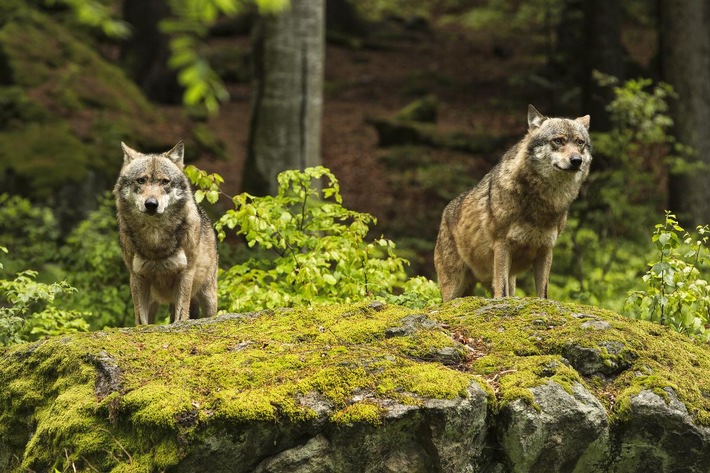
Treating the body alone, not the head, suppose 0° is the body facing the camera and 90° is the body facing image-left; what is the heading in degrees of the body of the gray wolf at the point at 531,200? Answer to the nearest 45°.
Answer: approximately 315°

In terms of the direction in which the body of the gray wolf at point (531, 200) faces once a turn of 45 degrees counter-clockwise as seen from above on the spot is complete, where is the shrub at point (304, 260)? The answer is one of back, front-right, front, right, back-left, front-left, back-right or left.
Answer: back

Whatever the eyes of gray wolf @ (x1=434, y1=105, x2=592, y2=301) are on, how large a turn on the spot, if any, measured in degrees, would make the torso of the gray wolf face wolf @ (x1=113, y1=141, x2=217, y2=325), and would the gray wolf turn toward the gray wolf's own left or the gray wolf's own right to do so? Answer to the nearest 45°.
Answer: approximately 135° to the gray wolf's own right

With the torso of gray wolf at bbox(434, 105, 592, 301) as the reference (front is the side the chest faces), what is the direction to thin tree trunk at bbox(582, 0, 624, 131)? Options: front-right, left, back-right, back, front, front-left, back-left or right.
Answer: back-left

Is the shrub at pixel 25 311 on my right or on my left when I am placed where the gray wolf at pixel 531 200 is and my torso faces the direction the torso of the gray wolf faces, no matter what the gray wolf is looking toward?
on my right

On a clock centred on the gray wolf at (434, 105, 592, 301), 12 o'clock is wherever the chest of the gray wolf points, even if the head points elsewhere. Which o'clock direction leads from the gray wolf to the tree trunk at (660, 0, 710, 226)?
The tree trunk is roughly at 8 o'clock from the gray wolf.

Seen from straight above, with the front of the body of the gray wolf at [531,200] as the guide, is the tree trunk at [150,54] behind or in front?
behind

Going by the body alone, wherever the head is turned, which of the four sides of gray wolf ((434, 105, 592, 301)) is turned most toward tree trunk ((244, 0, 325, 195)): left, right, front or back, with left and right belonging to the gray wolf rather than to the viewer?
back
